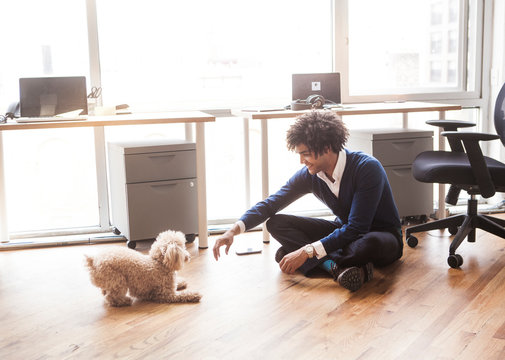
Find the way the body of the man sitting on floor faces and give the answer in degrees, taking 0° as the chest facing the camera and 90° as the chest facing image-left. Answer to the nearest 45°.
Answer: approximately 45°

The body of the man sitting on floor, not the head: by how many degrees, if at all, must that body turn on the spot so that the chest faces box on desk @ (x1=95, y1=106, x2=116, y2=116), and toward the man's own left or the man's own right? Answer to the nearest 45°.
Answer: approximately 90° to the man's own right

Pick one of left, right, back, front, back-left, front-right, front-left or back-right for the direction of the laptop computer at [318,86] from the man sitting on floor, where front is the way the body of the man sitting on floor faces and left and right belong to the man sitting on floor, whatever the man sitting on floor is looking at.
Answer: back-right

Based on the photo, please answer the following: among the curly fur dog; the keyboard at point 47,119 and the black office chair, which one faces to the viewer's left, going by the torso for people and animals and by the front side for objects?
the black office chair

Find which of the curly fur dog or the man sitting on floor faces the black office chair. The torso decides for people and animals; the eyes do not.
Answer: the curly fur dog

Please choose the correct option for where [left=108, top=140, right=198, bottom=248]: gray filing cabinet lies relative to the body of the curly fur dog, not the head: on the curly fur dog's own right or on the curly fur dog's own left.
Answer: on the curly fur dog's own left

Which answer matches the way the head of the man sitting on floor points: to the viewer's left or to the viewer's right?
to the viewer's left

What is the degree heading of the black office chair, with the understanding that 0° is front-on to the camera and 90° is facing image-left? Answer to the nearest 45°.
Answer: approximately 90°

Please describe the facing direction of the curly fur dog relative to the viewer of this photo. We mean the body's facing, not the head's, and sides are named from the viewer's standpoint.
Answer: facing to the right of the viewer
